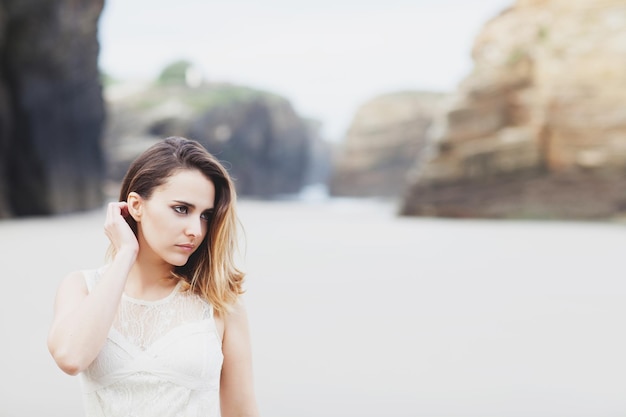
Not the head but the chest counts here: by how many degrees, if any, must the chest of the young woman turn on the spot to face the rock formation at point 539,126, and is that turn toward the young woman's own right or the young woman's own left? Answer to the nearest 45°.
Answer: approximately 135° to the young woman's own left

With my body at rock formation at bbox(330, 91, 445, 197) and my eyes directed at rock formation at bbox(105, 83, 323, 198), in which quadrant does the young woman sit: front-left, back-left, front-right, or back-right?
front-left

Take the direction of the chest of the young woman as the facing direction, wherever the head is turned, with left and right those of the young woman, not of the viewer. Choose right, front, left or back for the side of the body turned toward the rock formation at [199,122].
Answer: back

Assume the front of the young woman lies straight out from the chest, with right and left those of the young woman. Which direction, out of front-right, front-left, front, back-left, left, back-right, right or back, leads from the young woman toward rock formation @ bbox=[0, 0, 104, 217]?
back

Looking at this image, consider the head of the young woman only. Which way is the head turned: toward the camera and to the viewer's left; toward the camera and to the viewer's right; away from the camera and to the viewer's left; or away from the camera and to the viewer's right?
toward the camera and to the viewer's right

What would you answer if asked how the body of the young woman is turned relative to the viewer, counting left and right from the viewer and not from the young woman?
facing the viewer

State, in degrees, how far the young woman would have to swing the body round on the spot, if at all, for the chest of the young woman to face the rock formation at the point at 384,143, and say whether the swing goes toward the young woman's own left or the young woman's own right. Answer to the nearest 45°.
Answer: approximately 180°
